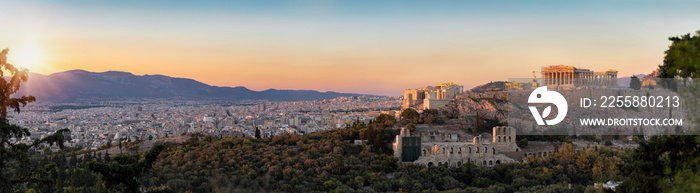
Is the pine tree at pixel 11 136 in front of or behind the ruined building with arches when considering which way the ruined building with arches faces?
in front

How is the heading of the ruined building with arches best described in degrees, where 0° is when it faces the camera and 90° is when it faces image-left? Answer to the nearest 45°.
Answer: approximately 0°
